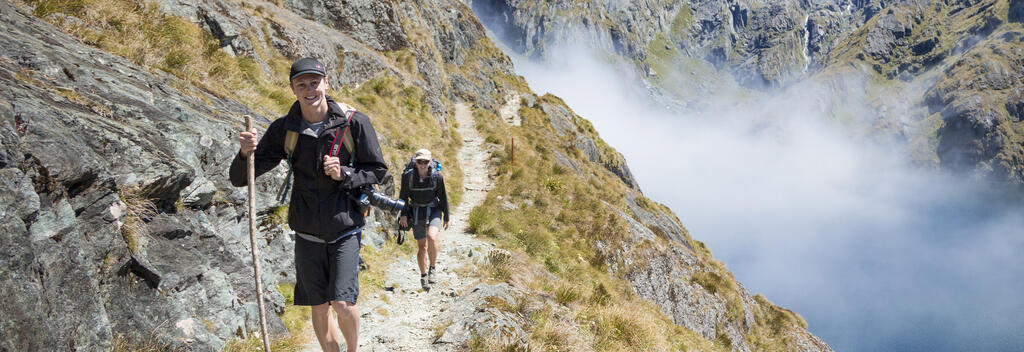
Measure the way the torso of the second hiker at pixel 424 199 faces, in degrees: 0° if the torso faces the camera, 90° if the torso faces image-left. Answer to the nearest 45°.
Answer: approximately 0°

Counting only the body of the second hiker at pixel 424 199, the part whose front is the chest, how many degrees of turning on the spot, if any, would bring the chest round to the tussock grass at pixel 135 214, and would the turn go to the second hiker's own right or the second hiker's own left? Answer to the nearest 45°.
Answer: approximately 45° to the second hiker's own right

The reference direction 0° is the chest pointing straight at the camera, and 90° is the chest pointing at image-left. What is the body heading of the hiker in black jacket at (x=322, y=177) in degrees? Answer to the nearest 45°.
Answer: approximately 0°

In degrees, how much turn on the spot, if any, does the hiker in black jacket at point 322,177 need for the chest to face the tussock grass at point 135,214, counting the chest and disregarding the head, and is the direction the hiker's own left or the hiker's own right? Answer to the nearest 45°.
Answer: approximately 135° to the hiker's own right

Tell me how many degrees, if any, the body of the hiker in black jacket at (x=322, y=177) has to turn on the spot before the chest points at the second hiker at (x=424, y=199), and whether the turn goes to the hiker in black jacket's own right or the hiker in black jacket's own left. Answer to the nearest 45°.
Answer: approximately 135° to the hiker in black jacket's own left

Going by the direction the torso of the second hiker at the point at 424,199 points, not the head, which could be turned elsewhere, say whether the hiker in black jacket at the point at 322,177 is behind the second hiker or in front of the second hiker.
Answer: in front
